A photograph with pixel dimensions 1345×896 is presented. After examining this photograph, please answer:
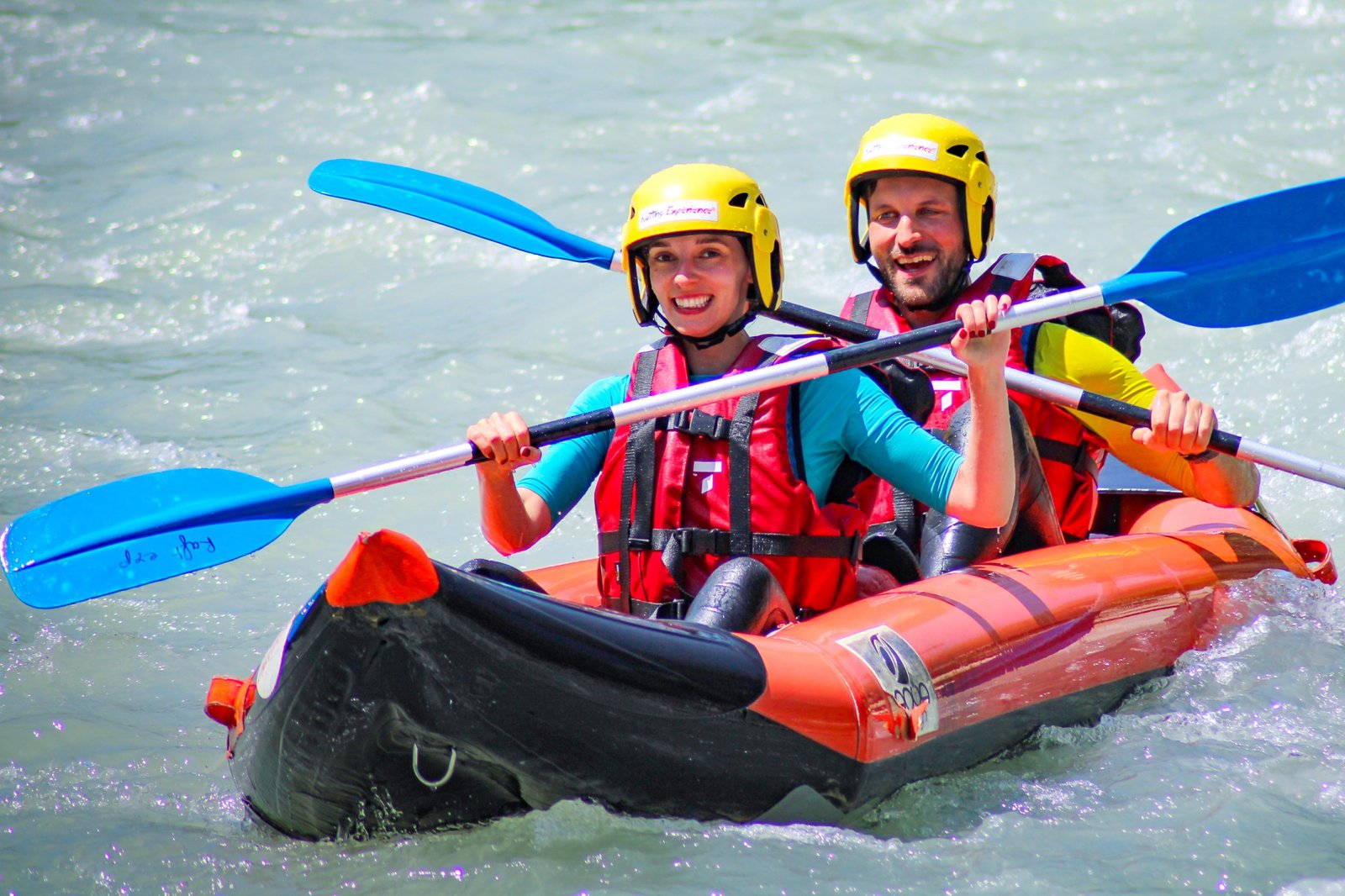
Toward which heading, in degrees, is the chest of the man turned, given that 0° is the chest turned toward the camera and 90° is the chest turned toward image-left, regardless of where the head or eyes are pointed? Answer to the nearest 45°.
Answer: approximately 45°

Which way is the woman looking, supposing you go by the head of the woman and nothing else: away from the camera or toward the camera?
toward the camera

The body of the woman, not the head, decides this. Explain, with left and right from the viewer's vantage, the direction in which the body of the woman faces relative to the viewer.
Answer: facing the viewer

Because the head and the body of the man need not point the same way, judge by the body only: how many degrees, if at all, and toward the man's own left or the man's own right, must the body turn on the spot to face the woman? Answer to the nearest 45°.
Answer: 0° — they already face them

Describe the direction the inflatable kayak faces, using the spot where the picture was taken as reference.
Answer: facing the viewer and to the left of the viewer
